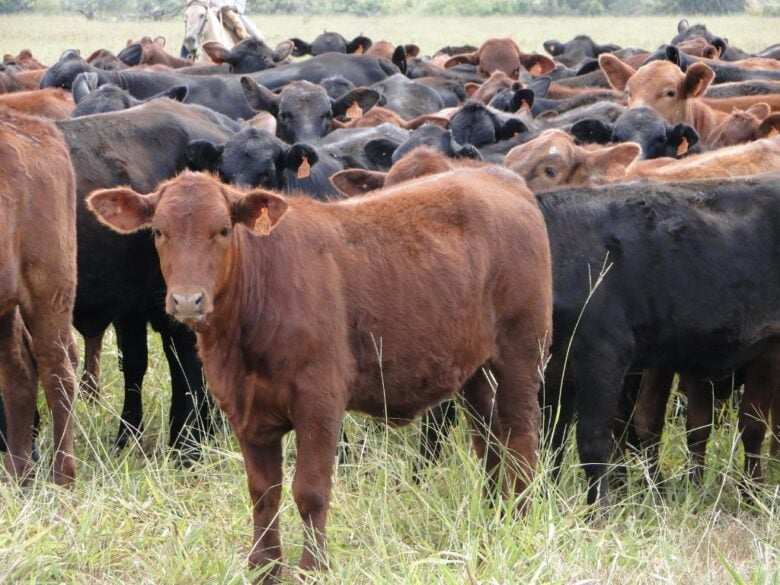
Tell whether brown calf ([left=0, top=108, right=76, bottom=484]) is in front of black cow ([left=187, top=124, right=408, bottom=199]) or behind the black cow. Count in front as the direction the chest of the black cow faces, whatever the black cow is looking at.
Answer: in front

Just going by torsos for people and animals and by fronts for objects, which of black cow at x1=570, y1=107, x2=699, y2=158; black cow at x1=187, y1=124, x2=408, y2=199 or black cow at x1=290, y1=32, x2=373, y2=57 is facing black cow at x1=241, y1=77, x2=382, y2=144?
black cow at x1=290, y1=32, x2=373, y2=57

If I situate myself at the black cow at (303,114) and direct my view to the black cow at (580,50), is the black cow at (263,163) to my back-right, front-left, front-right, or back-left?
back-right

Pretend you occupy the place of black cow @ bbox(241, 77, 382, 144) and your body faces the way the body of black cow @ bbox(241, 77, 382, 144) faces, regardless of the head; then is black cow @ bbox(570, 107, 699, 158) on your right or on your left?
on your left

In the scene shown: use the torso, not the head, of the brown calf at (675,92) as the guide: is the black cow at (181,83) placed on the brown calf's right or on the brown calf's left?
on the brown calf's right

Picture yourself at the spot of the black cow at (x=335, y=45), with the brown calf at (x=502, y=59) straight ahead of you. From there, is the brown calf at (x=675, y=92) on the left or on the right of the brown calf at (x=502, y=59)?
right

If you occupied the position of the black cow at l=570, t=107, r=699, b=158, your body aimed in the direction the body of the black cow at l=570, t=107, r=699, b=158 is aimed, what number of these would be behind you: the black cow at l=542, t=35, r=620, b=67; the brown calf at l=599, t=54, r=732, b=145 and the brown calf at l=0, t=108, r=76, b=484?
2

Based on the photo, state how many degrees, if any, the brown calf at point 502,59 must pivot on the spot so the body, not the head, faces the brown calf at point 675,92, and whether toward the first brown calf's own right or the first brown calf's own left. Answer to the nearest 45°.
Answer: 0° — it already faces it

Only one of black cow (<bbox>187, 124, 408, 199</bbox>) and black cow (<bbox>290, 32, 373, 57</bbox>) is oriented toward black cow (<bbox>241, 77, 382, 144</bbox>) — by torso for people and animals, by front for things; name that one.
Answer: black cow (<bbox>290, 32, 373, 57</bbox>)

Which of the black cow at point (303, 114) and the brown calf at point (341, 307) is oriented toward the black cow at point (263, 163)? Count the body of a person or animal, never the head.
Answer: the black cow at point (303, 114)

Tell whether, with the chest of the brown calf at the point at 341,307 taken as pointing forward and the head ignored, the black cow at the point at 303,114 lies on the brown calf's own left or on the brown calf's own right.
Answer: on the brown calf's own right

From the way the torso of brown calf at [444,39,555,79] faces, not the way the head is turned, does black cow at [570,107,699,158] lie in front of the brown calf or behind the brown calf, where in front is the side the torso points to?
in front
